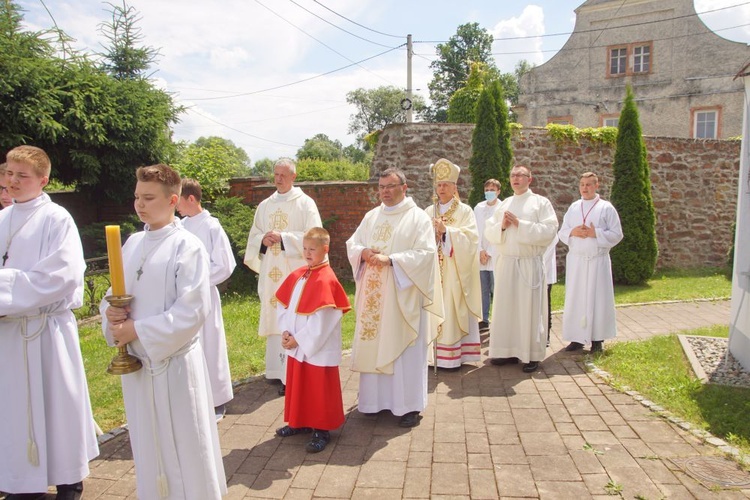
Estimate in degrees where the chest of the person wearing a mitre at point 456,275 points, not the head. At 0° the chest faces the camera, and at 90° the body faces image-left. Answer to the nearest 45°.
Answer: approximately 45°

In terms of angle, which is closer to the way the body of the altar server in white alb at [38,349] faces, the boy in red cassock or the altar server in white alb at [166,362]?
the altar server in white alb

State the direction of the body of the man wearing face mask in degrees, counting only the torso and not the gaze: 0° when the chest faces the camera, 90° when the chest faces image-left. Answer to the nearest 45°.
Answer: approximately 0°

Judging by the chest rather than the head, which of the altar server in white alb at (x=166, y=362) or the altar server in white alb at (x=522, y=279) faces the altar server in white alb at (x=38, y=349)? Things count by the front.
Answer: the altar server in white alb at (x=522, y=279)

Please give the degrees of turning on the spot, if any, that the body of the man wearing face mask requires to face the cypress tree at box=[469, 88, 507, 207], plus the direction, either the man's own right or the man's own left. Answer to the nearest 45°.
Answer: approximately 180°

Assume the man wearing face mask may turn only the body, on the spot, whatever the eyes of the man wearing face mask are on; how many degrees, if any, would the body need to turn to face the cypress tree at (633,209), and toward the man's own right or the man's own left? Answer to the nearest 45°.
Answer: approximately 135° to the man's own left

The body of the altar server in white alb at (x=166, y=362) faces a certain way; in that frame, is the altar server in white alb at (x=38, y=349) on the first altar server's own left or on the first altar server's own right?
on the first altar server's own right

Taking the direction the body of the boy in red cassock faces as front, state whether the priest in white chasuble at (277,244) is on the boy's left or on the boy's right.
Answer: on the boy's right
